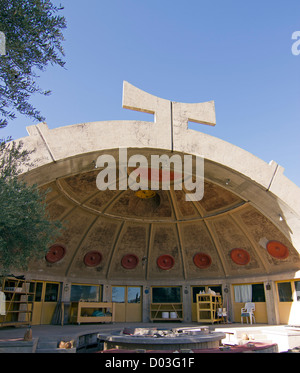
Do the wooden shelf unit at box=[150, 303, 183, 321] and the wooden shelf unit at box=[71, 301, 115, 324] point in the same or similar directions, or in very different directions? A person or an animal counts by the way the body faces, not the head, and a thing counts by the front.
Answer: same or similar directions

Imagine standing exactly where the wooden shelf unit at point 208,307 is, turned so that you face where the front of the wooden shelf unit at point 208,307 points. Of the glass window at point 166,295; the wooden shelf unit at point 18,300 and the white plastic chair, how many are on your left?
1

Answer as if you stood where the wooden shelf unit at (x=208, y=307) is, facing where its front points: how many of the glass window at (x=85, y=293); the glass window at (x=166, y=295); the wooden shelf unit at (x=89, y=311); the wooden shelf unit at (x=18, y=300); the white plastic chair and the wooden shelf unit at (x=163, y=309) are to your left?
1

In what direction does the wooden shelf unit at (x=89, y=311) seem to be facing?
toward the camera

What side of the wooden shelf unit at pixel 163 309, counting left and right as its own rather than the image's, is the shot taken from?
front

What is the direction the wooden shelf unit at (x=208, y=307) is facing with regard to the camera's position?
facing the viewer

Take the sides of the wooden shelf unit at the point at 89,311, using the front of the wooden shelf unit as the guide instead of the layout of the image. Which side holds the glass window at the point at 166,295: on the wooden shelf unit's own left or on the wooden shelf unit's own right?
on the wooden shelf unit's own left

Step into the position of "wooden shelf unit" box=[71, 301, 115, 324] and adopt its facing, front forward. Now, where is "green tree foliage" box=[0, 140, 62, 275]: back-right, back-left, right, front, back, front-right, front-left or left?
front

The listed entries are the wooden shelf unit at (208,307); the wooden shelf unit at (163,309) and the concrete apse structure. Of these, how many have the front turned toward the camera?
3

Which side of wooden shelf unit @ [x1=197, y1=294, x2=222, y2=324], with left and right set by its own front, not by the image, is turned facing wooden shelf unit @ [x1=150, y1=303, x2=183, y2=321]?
right

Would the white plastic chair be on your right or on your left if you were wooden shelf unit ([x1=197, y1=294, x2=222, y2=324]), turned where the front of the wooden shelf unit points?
on your left

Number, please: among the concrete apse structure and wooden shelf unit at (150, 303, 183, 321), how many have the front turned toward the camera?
2

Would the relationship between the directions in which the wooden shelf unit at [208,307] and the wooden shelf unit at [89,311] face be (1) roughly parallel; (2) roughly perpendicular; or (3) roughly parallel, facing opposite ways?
roughly parallel

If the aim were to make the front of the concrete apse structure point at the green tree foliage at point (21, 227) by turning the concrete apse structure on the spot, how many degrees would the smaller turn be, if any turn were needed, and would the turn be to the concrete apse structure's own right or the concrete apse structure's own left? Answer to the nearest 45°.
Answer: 0° — it already faces it

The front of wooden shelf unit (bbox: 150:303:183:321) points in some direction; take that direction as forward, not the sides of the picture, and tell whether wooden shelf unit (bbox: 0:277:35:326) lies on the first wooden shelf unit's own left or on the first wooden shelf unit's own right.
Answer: on the first wooden shelf unit's own right
